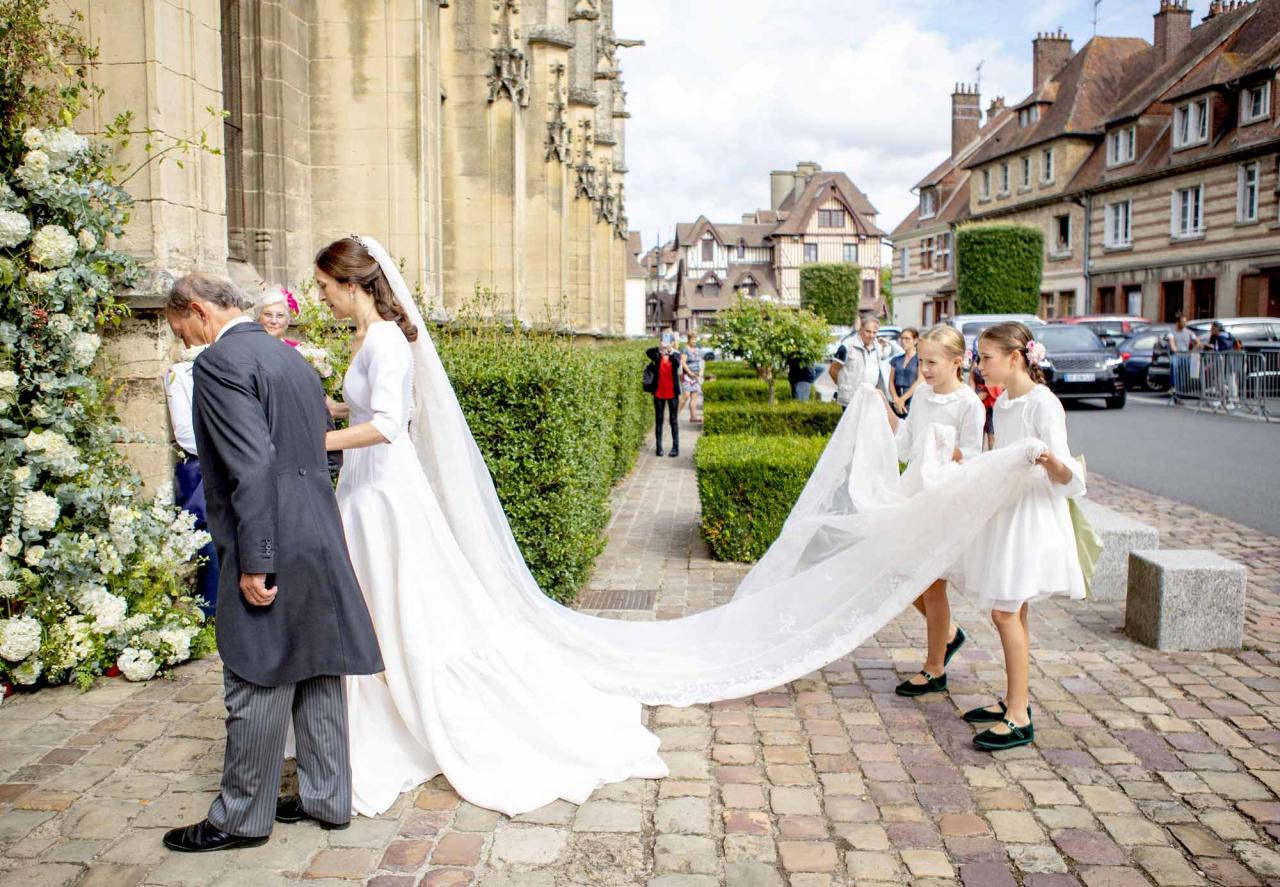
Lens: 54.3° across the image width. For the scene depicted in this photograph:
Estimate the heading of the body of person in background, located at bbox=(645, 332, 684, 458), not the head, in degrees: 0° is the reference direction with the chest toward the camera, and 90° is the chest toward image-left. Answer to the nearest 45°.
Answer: approximately 0°

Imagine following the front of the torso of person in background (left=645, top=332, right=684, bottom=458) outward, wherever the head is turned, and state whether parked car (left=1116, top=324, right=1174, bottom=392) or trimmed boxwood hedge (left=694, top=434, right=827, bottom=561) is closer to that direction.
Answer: the trimmed boxwood hedge

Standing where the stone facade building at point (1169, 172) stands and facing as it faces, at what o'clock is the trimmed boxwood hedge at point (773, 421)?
The trimmed boxwood hedge is roughly at 11 o'clock from the stone facade building.

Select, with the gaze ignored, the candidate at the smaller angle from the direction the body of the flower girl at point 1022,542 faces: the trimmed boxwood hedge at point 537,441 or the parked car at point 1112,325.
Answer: the trimmed boxwood hedge

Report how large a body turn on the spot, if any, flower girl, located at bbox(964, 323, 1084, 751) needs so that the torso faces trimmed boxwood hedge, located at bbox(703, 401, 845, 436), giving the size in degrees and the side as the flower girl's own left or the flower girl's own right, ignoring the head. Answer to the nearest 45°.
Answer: approximately 90° to the flower girl's own right

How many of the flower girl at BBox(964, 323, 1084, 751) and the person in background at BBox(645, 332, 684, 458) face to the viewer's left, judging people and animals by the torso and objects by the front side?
1

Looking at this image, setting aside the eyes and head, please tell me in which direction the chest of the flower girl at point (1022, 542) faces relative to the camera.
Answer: to the viewer's left

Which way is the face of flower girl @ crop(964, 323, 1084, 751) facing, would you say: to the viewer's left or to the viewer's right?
to the viewer's left

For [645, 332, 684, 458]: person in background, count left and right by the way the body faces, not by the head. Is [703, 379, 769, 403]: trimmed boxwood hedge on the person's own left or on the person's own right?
on the person's own left

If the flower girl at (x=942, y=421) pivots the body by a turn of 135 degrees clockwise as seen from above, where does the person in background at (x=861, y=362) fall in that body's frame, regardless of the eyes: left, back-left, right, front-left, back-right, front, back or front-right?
front

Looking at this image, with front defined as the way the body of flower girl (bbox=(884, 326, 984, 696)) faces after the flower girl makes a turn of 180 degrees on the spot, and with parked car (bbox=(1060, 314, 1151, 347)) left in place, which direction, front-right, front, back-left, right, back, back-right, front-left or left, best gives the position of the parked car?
front-left
